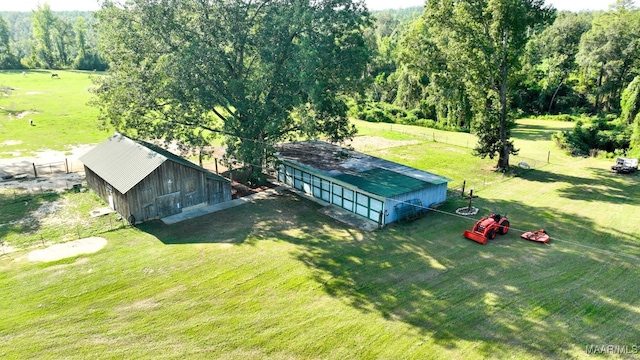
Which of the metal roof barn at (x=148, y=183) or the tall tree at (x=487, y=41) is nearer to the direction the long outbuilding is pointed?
the metal roof barn

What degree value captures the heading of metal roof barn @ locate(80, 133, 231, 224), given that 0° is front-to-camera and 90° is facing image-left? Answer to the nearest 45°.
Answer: approximately 315°

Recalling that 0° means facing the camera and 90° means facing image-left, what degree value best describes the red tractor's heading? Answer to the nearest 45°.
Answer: approximately 45°

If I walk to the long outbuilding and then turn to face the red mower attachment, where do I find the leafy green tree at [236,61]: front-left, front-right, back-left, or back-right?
back-right

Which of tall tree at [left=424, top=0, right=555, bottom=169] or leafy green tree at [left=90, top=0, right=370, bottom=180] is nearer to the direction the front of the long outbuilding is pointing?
the leafy green tree

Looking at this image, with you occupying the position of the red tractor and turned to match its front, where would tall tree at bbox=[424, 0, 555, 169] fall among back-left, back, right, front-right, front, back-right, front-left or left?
back-right

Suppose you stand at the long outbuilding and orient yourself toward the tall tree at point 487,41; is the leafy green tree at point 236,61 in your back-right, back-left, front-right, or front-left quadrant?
back-left

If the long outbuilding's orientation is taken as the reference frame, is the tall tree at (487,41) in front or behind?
behind

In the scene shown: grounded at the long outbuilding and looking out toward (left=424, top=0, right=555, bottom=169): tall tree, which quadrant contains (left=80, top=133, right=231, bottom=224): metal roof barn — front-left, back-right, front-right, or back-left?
back-left
